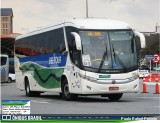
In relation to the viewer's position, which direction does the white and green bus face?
facing the viewer and to the right of the viewer
